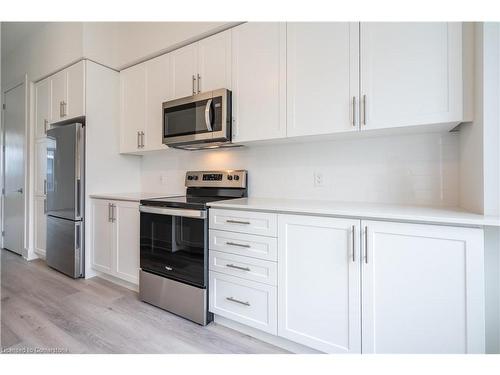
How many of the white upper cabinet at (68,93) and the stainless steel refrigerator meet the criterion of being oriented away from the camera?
0

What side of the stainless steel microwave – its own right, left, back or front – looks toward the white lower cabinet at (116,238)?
right

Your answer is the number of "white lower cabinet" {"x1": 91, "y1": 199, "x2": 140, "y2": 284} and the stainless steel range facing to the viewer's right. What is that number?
0

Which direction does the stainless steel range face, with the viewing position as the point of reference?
facing the viewer and to the left of the viewer

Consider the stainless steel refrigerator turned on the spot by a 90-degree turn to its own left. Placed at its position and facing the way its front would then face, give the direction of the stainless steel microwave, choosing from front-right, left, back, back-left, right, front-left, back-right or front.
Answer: front

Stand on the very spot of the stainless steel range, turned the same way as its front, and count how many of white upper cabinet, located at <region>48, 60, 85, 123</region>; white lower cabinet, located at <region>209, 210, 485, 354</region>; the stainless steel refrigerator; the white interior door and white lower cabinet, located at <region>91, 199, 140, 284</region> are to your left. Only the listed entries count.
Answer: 1

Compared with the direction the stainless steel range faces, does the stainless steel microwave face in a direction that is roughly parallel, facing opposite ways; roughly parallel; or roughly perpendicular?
roughly parallel

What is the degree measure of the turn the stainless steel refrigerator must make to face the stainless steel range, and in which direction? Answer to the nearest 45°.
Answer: approximately 90° to its left

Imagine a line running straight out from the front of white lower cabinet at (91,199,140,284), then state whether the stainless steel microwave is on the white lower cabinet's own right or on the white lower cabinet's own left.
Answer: on the white lower cabinet's own left
